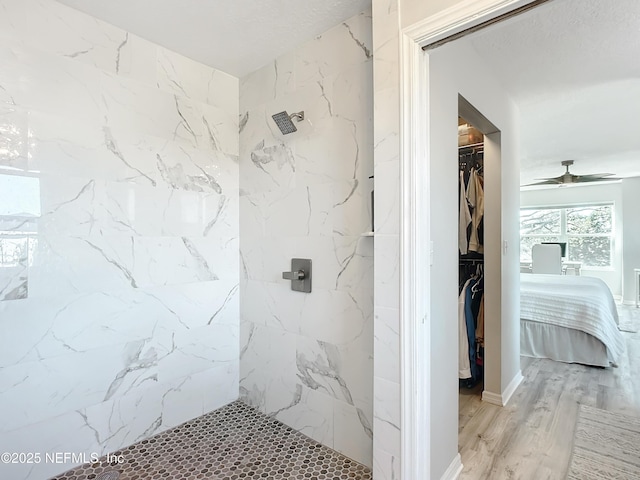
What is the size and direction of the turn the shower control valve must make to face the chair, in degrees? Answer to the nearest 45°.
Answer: approximately 180°

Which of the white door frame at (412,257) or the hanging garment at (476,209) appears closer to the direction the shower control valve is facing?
the white door frame

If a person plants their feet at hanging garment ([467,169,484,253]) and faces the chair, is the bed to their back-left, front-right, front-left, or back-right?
front-right

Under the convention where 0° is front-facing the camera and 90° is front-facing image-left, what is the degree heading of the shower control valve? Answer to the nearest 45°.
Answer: approximately 45°

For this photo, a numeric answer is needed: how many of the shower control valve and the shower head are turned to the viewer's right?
0

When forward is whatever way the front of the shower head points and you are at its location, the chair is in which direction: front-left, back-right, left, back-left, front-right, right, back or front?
back

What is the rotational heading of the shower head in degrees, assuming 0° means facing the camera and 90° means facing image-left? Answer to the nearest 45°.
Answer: approximately 45°
